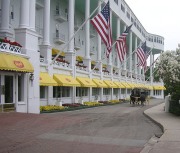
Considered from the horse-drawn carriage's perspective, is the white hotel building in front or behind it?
in front

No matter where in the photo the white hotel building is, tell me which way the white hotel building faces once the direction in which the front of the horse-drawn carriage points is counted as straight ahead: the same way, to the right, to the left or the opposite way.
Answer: to the left

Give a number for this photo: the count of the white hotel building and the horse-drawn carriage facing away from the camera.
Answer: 0

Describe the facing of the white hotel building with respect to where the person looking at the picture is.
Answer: facing the viewer and to the right of the viewer

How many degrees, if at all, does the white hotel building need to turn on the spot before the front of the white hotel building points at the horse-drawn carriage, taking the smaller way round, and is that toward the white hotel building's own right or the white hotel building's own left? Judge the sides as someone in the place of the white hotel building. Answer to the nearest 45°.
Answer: approximately 90° to the white hotel building's own left

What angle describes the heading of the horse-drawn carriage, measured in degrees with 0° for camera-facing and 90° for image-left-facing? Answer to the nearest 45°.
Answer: approximately 45°
